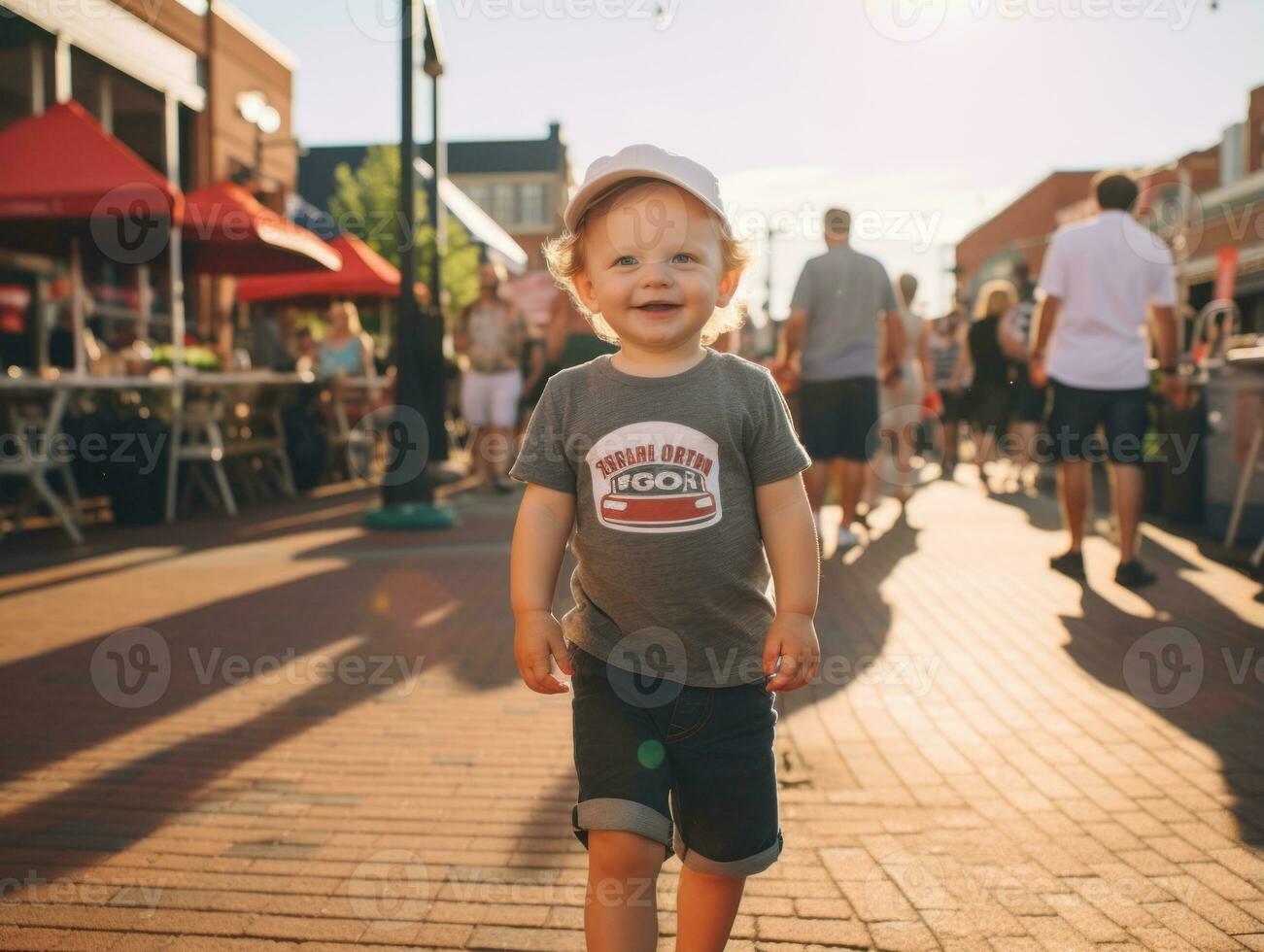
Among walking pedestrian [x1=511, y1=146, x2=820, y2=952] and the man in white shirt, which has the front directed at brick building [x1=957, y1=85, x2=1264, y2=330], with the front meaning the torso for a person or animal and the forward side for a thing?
the man in white shirt

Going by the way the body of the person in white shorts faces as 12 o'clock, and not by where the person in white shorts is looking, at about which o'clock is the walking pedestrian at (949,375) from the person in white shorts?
The walking pedestrian is roughly at 8 o'clock from the person in white shorts.

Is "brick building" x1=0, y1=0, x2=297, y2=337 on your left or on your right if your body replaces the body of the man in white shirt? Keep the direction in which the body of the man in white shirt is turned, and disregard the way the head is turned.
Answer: on your left

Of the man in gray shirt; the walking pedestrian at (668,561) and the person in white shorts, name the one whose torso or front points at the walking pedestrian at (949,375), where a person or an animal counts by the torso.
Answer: the man in gray shirt

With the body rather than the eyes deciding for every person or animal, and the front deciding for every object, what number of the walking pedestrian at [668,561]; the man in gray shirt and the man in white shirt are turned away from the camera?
2

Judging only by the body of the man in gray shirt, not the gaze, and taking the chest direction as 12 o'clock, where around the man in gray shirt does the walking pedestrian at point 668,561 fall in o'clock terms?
The walking pedestrian is roughly at 6 o'clock from the man in gray shirt.

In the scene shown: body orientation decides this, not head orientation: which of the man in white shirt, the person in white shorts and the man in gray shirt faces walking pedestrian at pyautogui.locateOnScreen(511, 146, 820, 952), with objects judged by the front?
the person in white shorts

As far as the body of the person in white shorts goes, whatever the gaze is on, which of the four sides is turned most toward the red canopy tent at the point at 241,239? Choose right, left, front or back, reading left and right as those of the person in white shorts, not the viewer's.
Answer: right

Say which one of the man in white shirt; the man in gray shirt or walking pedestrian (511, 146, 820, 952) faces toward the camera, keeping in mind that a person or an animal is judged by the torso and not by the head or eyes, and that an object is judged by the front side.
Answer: the walking pedestrian

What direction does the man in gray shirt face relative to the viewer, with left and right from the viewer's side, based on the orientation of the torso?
facing away from the viewer

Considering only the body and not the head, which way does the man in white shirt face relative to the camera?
away from the camera
